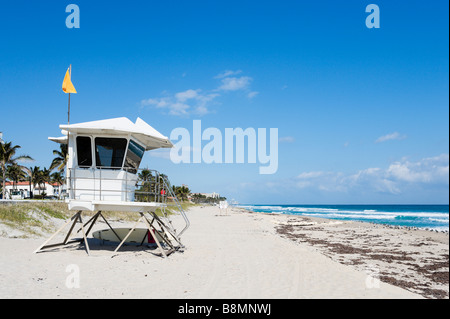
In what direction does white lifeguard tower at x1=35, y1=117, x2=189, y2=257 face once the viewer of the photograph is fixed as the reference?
facing to the right of the viewer
